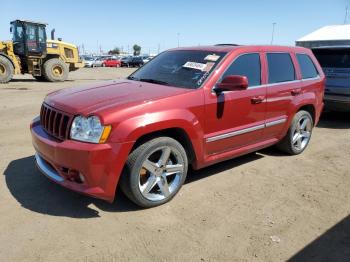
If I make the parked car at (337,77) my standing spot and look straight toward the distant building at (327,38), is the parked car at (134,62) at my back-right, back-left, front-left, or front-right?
front-left

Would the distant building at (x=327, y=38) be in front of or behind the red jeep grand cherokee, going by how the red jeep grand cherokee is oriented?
behind

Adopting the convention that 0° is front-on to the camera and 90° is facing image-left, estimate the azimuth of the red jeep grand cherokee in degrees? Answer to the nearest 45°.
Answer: approximately 45°

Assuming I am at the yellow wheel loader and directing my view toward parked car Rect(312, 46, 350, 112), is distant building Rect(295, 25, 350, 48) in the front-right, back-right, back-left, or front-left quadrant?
front-left

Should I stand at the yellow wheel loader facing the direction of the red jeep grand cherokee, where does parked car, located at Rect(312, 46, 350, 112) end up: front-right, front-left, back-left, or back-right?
front-left

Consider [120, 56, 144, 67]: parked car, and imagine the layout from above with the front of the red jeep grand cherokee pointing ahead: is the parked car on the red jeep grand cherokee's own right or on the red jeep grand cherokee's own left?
on the red jeep grand cherokee's own right

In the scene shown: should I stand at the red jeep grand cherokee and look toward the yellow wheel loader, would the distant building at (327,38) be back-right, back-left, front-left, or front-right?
front-right

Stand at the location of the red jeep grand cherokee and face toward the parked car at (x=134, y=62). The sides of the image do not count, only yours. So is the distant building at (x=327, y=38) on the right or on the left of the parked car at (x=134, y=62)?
right

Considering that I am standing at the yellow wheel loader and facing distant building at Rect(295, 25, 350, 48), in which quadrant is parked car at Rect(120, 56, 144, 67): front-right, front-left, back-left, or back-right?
front-left

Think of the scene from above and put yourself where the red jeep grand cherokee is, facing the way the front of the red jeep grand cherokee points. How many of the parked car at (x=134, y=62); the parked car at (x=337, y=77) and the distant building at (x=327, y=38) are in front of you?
0

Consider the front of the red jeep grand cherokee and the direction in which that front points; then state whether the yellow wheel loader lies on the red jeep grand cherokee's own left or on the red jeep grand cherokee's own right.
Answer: on the red jeep grand cherokee's own right

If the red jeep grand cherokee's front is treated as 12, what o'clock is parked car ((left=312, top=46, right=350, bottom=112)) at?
The parked car is roughly at 6 o'clock from the red jeep grand cherokee.

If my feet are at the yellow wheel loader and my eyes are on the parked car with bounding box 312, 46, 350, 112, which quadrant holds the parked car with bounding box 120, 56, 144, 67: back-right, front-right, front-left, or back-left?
back-left
